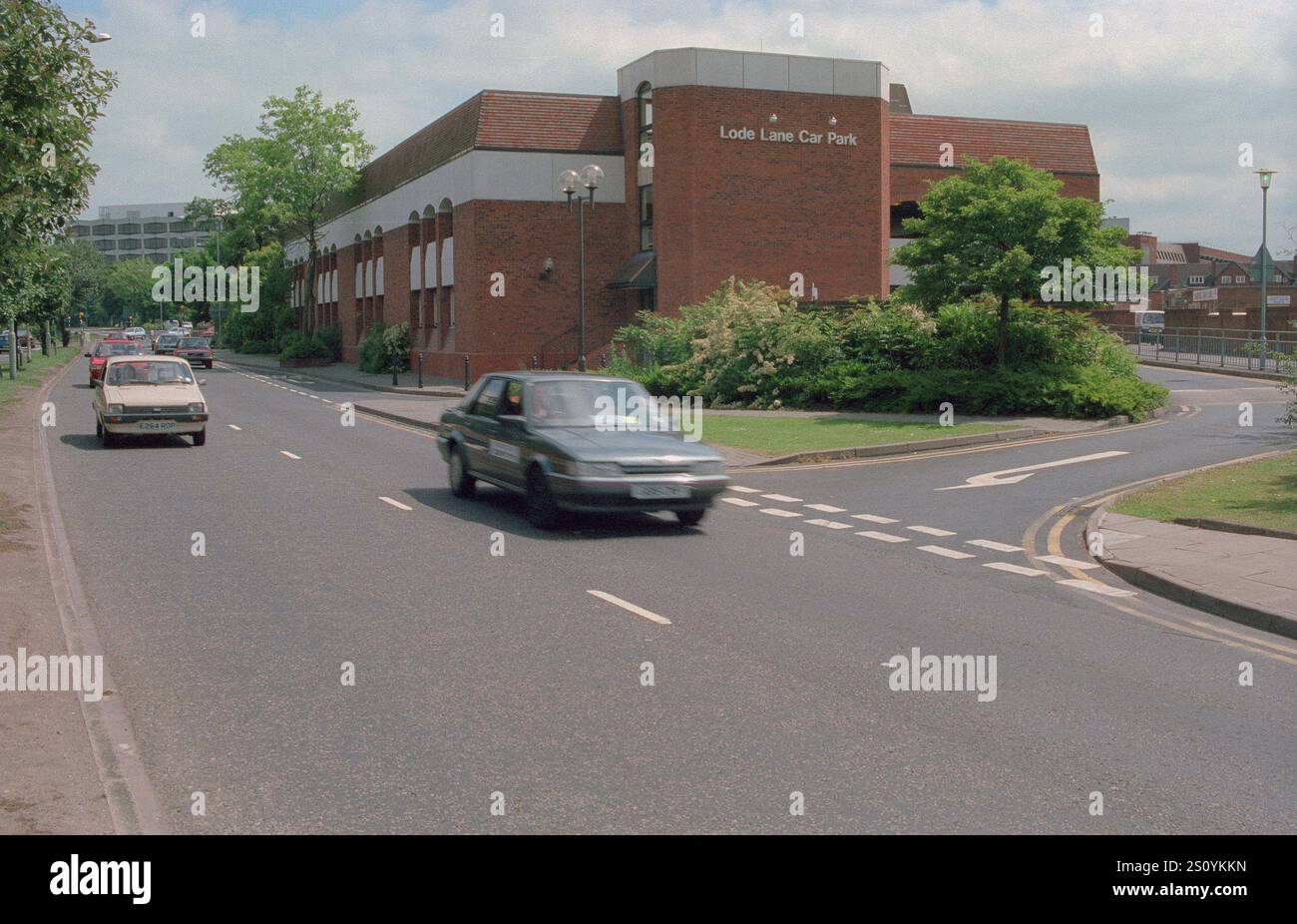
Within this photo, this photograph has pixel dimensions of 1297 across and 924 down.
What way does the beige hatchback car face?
toward the camera

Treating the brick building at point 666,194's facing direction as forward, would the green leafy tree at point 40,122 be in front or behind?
in front

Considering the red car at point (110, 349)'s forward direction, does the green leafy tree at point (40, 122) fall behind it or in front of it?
in front

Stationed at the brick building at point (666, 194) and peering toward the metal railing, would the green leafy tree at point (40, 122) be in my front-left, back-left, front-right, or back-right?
back-right

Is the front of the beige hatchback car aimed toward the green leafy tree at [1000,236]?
no

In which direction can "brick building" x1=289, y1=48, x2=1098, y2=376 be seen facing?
toward the camera

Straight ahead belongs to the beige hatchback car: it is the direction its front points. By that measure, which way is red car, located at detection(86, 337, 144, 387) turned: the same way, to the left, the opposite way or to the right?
the same way

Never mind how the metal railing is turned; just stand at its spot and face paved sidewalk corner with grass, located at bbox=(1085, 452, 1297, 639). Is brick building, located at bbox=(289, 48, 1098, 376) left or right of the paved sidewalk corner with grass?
right

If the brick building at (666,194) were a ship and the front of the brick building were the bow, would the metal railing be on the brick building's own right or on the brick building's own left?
on the brick building's own left

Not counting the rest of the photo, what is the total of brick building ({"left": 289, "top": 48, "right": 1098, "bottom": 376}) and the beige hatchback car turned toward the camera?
2

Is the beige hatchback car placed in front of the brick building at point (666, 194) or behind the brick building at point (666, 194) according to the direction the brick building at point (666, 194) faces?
in front

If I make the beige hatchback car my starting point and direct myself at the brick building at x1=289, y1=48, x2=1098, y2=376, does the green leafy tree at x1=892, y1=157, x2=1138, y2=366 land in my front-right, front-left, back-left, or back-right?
front-right

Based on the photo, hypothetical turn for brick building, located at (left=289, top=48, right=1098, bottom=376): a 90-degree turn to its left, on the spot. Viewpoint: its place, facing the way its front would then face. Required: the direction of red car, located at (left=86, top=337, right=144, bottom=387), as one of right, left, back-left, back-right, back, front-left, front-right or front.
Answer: back

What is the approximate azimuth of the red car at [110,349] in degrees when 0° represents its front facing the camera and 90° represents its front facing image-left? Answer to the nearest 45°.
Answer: approximately 0°
